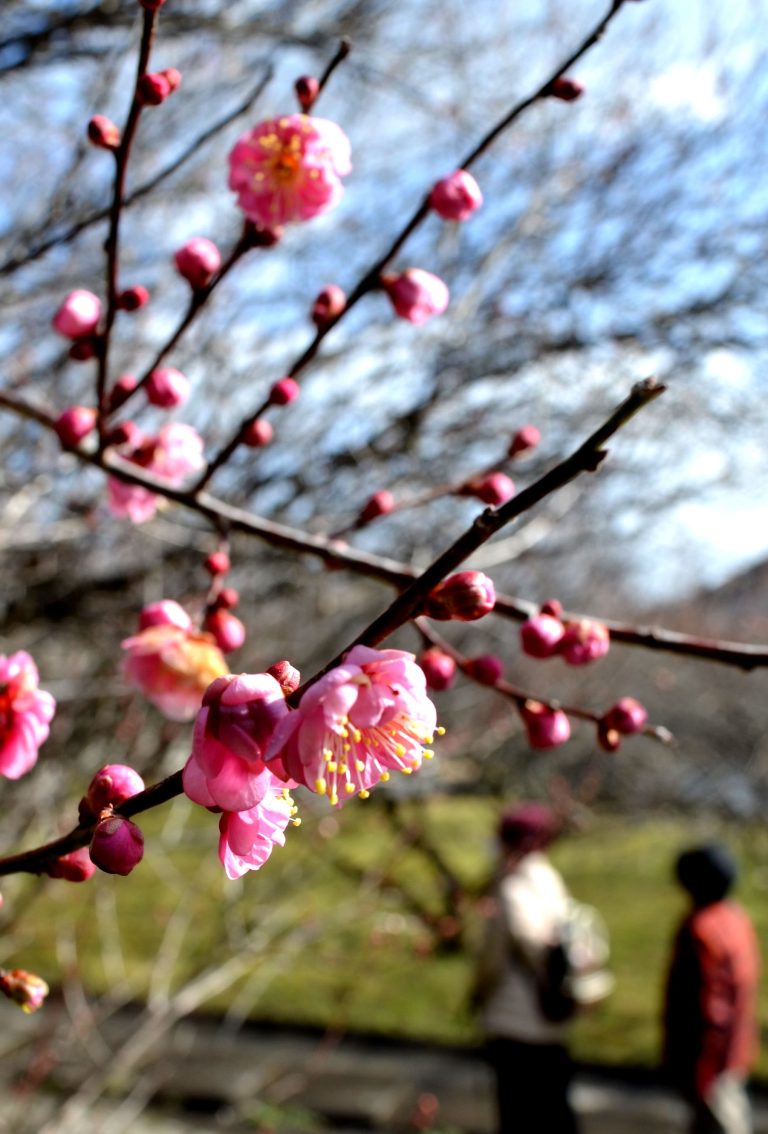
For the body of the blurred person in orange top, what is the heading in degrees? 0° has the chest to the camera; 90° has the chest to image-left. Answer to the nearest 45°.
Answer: approximately 90°

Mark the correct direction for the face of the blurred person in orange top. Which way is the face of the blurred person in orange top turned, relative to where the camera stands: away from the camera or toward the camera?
away from the camera
